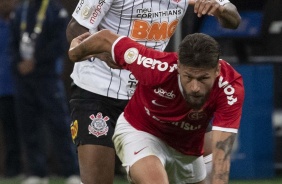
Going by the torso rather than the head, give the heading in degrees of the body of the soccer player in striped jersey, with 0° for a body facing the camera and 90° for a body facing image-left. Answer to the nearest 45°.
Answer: approximately 315°

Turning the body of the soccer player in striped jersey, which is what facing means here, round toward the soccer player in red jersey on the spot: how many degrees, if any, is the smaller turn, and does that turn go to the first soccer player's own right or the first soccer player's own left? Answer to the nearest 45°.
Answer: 0° — they already face them
